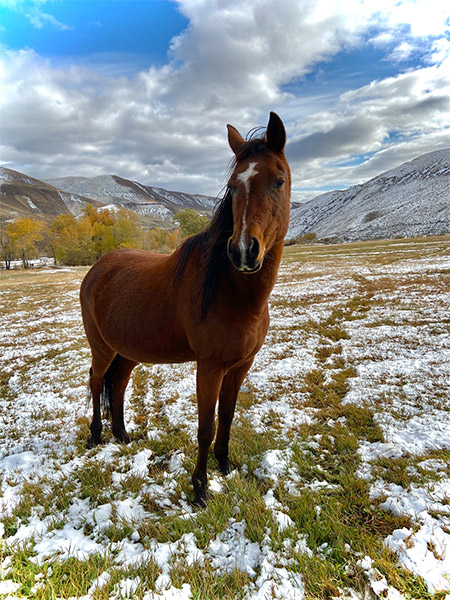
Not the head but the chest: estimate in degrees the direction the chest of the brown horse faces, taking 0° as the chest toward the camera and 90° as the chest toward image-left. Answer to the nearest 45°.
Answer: approximately 315°
